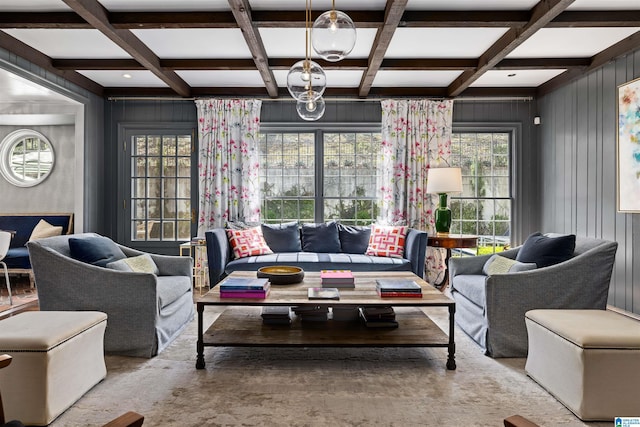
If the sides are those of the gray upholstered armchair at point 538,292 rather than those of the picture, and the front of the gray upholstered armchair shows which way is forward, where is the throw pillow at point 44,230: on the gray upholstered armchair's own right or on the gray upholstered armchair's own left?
on the gray upholstered armchair's own right

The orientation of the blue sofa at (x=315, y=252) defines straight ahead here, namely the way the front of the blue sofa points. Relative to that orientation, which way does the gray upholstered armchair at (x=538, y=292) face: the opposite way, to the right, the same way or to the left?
to the right

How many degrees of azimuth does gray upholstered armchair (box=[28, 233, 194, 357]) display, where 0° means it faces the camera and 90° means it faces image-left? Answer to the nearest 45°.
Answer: approximately 315°

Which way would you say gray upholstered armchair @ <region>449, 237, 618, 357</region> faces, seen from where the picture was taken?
facing the viewer and to the left of the viewer

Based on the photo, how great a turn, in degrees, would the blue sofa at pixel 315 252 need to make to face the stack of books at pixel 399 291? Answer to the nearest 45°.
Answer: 0° — it already faces it

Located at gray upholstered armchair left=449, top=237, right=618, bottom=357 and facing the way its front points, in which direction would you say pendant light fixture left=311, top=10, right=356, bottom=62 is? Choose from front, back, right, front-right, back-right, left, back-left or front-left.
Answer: front

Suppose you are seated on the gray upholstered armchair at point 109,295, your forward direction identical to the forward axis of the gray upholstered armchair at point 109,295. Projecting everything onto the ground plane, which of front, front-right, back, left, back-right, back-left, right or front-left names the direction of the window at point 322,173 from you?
left

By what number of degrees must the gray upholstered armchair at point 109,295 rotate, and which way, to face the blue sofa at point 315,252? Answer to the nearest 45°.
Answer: approximately 90° to its left

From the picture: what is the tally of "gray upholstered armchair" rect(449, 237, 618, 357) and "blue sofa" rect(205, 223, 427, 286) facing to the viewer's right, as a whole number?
0

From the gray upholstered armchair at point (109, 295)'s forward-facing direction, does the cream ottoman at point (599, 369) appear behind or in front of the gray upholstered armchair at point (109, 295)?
in front

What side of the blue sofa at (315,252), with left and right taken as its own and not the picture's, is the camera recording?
front

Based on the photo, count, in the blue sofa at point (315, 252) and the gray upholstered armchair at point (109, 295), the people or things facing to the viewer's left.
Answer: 0

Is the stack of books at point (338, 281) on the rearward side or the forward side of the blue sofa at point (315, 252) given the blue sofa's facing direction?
on the forward side

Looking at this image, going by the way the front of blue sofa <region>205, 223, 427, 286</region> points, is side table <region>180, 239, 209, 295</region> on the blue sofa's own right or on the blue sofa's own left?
on the blue sofa's own right
